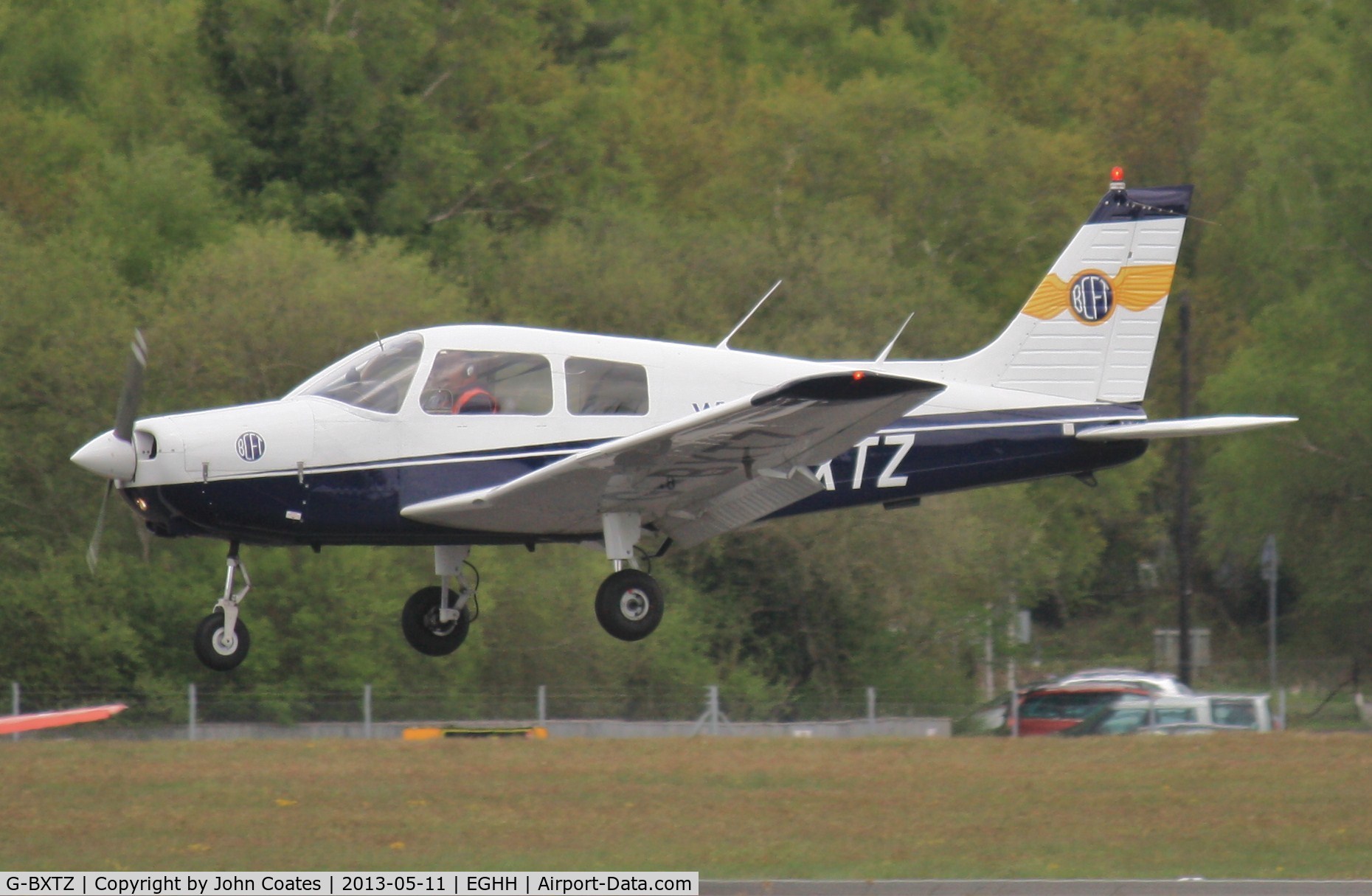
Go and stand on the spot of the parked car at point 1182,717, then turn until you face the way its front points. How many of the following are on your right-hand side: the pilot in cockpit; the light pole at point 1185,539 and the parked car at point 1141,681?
2

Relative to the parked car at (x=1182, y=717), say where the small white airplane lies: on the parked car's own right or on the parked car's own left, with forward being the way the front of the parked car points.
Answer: on the parked car's own left

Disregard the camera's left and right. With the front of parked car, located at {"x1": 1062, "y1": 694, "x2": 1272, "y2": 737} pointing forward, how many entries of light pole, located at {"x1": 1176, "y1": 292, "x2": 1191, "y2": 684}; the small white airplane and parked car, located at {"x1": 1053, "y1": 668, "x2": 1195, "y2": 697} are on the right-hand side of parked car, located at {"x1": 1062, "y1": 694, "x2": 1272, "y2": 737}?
2

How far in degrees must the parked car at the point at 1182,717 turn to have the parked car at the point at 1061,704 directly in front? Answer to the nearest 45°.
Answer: approximately 45° to its right

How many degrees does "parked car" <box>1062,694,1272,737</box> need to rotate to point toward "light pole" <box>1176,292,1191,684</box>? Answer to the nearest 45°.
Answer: approximately 90° to its right

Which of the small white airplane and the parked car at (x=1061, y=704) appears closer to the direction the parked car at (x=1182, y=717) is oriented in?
the parked car

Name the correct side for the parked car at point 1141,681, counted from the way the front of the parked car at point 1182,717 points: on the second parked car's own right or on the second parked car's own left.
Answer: on the second parked car's own right

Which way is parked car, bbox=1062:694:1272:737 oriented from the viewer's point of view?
to the viewer's left
